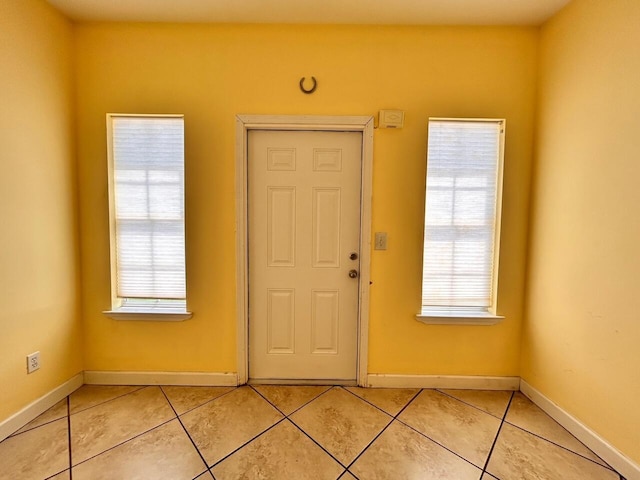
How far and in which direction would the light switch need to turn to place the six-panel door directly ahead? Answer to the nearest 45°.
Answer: approximately 90° to its right

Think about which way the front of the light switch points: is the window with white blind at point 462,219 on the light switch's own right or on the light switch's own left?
on the light switch's own left

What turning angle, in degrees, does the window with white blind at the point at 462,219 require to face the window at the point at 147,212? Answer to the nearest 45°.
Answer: approximately 45° to its right

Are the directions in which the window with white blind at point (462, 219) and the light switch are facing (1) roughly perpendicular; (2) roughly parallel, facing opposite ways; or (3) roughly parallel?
roughly parallel

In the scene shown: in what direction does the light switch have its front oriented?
toward the camera

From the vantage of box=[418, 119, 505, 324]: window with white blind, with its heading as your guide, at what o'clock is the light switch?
The light switch is roughly at 2 o'clock from the window with white blind.

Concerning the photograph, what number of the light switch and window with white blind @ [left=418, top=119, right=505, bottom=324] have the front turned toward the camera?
2

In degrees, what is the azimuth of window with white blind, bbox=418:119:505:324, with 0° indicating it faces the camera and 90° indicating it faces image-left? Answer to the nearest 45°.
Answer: approximately 0°

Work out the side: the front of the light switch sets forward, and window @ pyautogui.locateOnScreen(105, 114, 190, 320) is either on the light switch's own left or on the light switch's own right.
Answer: on the light switch's own right
